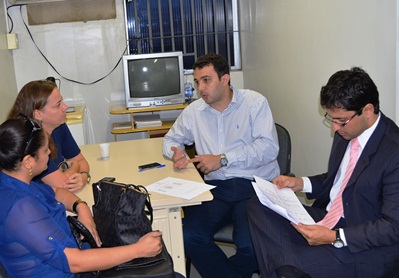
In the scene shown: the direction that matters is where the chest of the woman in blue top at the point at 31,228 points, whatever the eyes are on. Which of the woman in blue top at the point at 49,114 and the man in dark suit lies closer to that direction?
the man in dark suit

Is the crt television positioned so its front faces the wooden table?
yes

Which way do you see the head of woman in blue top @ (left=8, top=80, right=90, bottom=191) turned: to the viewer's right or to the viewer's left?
to the viewer's right

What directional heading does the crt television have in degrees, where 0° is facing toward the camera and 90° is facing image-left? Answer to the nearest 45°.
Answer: approximately 0°

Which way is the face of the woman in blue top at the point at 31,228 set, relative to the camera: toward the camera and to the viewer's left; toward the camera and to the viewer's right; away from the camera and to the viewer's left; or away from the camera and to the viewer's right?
away from the camera and to the viewer's right

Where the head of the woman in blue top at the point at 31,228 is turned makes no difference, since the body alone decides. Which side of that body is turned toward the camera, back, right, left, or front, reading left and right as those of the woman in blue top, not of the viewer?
right

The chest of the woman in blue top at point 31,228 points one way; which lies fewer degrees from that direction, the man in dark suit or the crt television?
the man in dark suit

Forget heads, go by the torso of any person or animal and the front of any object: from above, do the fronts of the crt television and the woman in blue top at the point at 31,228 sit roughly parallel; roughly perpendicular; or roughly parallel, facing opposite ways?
roughly perpendicular

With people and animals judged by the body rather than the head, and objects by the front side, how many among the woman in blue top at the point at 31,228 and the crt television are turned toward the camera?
1
